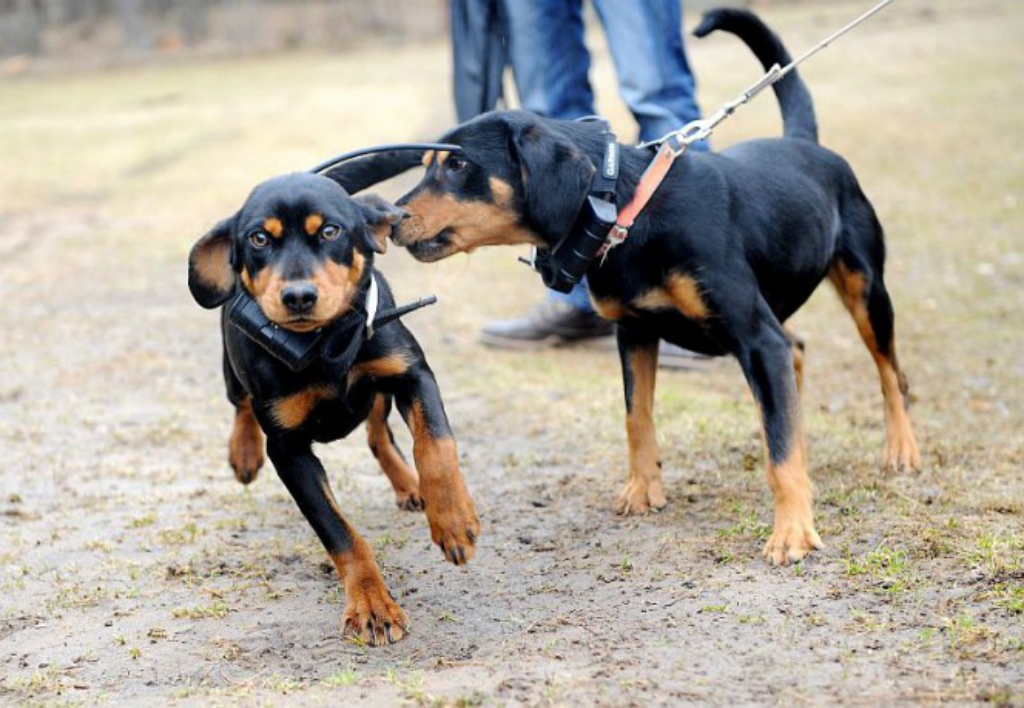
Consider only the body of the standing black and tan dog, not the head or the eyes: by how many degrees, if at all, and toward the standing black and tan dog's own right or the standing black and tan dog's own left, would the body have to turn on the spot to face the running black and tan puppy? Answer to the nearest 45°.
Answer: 0° — it already faces it

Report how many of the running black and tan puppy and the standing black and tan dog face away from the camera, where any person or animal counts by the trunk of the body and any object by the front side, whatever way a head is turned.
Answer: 0

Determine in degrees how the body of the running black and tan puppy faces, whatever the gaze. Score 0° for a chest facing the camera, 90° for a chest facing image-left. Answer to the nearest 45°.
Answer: approximately 0°

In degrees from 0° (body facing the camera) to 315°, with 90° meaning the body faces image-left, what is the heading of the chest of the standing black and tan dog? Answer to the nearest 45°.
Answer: approximately 45°

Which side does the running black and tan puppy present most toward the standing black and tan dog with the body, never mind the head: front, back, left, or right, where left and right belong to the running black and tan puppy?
left
